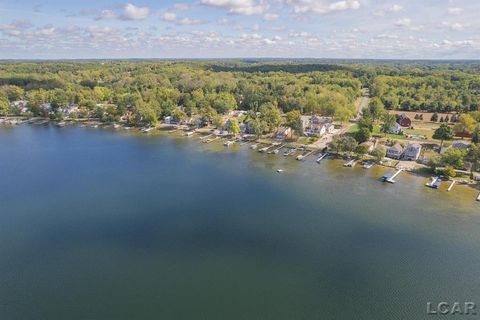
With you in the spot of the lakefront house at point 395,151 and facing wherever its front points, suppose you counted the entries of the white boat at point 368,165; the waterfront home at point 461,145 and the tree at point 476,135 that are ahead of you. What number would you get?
1

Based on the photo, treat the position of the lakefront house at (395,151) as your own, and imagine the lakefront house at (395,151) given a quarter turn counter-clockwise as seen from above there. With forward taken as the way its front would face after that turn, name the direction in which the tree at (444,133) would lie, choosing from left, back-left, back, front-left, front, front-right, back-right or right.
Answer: left

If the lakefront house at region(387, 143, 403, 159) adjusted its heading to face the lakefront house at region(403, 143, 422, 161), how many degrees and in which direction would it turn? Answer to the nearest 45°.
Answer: approximately 135° to its left

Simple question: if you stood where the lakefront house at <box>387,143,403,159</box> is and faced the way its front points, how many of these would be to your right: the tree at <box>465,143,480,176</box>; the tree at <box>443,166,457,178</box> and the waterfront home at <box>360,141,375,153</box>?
1

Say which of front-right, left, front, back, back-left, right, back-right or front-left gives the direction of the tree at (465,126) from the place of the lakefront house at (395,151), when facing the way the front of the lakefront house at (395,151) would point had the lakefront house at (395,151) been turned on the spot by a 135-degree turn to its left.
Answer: front-left

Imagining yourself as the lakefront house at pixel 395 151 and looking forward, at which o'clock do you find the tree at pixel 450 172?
The tree is roughly at 9 o'clock from the lakefront house.

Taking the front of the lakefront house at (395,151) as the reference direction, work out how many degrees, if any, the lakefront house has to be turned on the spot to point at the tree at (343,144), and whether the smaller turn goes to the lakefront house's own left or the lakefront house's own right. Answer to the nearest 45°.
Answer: approximately 45° to the lakefront house's own right

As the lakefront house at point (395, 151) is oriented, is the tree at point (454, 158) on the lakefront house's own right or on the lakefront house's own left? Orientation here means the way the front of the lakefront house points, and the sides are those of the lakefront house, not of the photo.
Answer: on the lakefront house's own left

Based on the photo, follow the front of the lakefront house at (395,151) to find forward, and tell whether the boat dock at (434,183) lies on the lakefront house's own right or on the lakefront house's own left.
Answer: on the lakefront house's own left

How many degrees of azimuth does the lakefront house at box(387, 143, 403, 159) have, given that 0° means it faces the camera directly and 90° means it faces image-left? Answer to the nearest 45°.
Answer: approximately 45°

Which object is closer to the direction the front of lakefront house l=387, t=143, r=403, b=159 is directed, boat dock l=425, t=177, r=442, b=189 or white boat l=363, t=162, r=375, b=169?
the white boat
